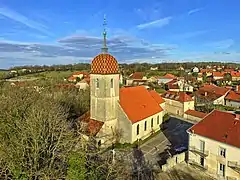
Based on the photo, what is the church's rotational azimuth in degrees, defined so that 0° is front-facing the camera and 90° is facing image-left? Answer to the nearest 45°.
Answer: approximately 45°

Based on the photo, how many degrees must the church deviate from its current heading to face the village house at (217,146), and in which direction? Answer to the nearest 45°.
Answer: approximately 90° to its left

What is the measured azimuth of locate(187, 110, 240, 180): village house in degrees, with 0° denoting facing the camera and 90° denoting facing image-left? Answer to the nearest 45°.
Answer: approximately 45°

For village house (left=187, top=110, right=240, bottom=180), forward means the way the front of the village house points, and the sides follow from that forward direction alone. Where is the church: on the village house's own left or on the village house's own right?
on the village house's own right
